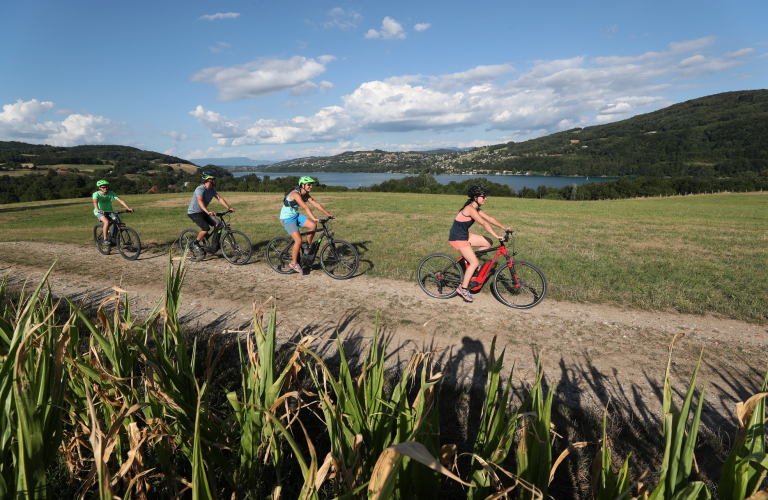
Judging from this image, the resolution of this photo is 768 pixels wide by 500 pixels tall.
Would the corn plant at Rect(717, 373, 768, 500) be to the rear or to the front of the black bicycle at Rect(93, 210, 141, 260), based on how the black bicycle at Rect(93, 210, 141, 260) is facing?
to the front

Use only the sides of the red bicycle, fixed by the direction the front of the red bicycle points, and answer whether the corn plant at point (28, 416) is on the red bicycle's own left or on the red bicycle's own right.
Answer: on the red bicycle's own right

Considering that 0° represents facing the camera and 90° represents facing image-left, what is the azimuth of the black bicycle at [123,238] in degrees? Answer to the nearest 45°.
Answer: approximately 315°

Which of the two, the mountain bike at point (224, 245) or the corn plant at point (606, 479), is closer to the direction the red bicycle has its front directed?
the corn plant

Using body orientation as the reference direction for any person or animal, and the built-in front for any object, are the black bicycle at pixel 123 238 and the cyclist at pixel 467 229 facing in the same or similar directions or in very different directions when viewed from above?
same or similar directions

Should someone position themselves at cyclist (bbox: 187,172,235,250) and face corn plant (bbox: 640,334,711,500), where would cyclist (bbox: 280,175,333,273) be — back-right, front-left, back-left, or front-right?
front-left

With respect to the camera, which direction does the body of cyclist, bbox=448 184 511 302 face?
to the viewer's right

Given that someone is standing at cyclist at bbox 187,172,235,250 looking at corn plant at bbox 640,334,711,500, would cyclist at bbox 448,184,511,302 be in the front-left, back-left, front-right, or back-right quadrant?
front-left

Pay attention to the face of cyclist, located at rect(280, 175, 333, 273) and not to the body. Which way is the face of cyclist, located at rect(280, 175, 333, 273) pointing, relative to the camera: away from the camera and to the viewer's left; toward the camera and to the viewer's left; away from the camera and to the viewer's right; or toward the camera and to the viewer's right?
toward the camera and to the viewer's right

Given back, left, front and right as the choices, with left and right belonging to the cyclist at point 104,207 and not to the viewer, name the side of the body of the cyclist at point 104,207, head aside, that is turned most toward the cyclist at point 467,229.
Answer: front

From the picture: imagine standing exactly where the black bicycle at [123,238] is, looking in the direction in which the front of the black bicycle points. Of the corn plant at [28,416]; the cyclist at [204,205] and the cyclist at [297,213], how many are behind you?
0

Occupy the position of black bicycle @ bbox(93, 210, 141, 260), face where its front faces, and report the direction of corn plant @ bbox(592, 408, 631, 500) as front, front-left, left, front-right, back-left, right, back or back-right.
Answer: front-right

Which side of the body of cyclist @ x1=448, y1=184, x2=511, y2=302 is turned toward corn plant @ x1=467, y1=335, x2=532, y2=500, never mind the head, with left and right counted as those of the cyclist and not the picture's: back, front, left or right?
right

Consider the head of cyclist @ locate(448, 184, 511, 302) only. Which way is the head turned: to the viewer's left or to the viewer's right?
to the viewer's right

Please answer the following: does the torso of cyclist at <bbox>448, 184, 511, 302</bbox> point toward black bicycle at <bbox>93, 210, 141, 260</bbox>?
no

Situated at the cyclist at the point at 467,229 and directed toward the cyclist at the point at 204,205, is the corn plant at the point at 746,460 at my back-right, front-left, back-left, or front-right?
back-left

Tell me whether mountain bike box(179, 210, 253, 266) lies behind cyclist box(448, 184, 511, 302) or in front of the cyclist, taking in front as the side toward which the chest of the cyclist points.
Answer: behind

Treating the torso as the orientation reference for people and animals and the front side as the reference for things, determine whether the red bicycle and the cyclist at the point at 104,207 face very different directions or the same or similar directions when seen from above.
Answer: same or similar directions

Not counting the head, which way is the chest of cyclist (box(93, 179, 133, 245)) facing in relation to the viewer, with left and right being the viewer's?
facing the viewer and to the right of the viewer

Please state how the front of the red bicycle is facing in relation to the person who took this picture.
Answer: facing to the right of the viewer
